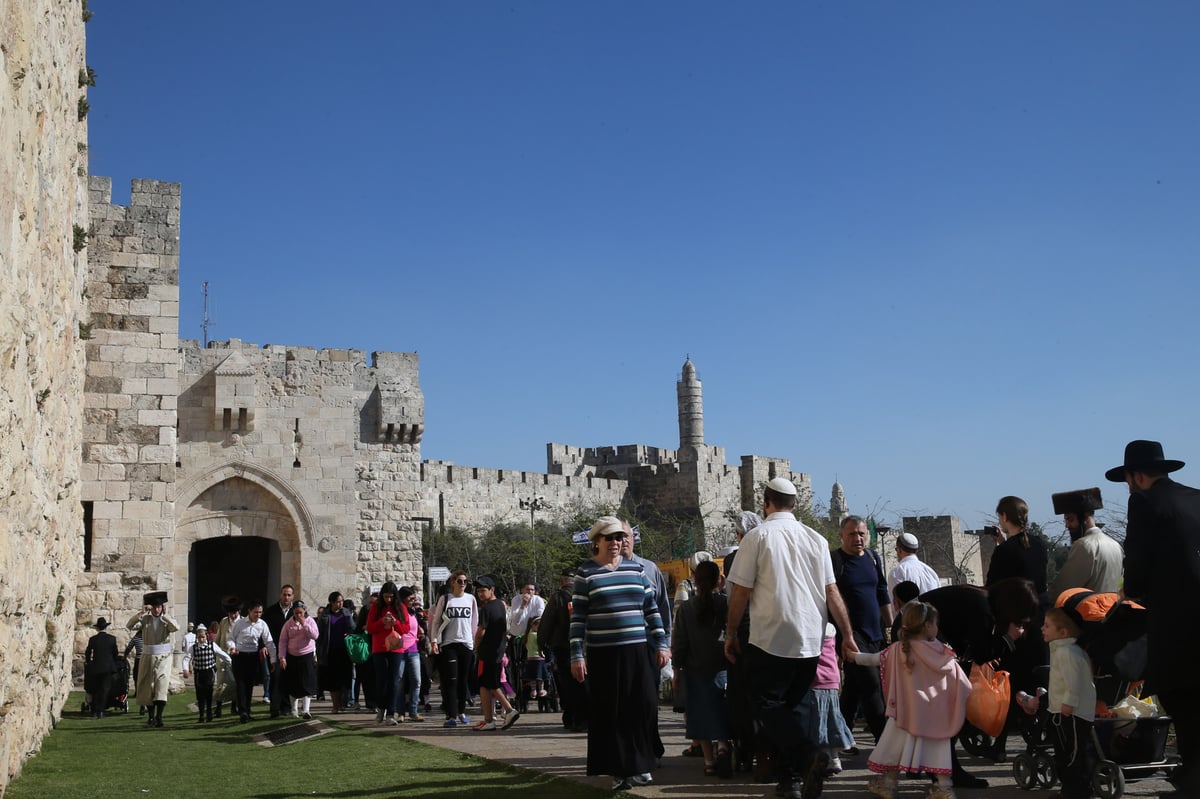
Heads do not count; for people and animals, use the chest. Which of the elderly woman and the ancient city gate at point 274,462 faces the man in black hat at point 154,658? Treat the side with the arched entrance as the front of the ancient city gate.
the ancient city gate

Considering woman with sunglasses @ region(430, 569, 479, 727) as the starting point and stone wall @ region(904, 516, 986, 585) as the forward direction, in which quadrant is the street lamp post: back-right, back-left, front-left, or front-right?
front-left

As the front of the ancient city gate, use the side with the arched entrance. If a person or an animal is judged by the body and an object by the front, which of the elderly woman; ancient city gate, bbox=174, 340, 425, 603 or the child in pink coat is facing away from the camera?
the child in pink coat

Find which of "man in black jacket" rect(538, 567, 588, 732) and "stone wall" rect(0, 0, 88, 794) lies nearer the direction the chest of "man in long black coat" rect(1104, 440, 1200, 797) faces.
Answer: the man in black jacket

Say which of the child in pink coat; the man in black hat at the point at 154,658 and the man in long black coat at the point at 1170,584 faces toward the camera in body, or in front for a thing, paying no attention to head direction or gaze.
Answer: the man in black hat

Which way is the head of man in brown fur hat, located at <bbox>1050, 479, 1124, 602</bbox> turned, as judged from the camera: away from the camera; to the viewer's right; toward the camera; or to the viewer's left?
to the viewer's left

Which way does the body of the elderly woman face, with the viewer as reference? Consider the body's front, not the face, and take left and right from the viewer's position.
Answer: facing the viewer

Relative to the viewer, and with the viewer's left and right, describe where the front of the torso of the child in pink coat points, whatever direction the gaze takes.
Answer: facing away from the viewer

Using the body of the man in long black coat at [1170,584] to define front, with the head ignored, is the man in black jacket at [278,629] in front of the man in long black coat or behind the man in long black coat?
in front

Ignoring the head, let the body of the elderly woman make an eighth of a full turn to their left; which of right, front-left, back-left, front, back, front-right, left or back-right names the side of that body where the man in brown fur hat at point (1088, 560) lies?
front-left

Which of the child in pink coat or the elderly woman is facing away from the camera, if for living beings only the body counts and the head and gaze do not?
the child in pink coat

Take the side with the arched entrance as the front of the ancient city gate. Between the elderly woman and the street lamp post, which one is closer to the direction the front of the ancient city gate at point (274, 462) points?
the elderly woman

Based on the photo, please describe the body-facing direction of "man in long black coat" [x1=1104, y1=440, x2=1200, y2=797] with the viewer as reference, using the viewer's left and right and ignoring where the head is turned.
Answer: facing away from the viewer and to the left of the viewer

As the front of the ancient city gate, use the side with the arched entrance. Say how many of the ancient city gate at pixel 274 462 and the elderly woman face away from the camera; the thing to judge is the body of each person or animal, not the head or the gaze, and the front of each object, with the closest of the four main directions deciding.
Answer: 0

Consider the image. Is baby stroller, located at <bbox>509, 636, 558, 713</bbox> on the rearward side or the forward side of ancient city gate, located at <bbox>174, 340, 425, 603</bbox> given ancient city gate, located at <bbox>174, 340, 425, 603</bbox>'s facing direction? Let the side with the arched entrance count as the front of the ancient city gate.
on the forward side

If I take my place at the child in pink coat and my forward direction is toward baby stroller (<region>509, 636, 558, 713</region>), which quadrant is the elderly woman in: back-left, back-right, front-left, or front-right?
front-left

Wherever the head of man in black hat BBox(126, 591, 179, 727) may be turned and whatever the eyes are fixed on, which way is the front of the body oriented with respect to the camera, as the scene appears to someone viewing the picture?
toward the camera

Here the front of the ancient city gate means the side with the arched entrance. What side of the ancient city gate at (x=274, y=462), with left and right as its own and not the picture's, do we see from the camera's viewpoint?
front
